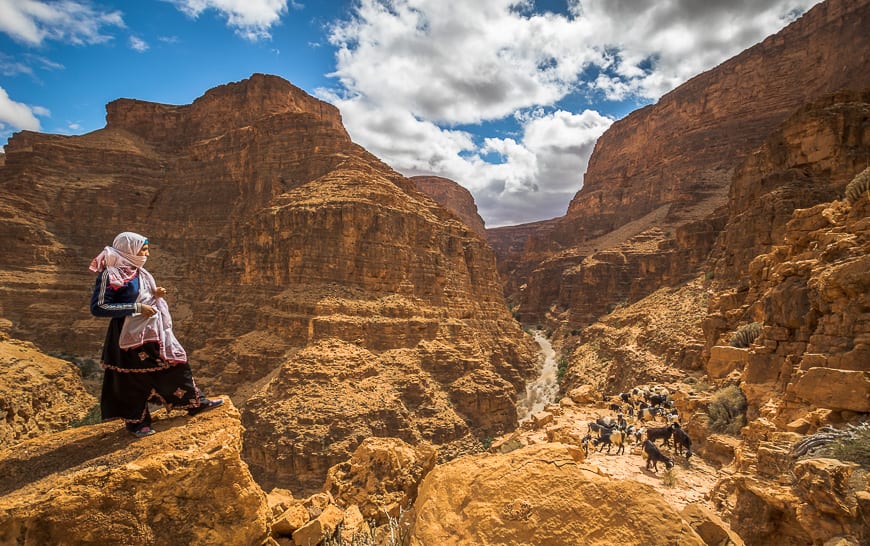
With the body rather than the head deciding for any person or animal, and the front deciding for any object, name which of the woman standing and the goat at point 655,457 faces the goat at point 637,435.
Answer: the woman standing

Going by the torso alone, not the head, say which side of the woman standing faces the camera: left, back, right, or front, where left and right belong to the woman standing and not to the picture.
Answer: right

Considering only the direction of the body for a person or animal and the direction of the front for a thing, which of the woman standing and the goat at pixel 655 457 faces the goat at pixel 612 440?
the woman standing

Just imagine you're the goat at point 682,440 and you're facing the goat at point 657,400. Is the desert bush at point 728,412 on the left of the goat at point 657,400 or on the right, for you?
right

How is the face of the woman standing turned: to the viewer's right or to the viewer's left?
to the viewer's right

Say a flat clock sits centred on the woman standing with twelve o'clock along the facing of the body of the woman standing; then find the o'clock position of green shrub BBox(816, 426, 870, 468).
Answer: The green shrub is roughly at 1 o'clock from the woman standing.

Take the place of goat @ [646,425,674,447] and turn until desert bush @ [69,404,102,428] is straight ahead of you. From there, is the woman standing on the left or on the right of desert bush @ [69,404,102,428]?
left

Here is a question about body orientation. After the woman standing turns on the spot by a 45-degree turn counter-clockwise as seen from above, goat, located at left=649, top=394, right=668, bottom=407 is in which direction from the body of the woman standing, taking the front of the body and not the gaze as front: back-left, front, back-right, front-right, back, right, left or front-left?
front-right

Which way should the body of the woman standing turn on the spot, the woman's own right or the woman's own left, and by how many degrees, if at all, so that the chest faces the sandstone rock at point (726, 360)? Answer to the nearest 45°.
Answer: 0° — they already face it

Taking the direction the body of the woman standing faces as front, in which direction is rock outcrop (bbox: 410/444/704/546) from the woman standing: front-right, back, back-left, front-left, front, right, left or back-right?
front-right
